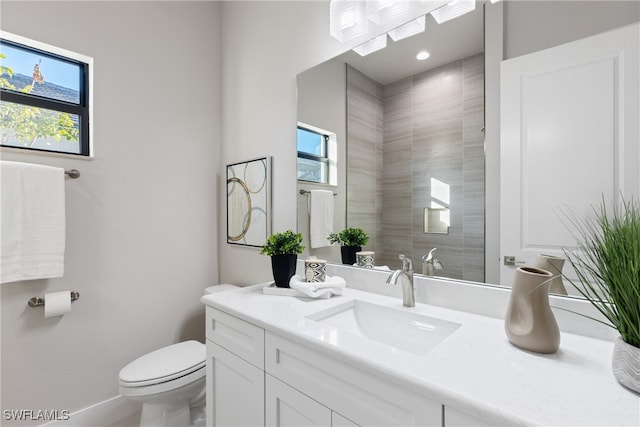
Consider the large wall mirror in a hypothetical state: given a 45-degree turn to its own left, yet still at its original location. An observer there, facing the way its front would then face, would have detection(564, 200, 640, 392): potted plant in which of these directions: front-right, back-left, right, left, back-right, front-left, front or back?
front-left

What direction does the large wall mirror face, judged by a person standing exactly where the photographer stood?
facing the viewer and to the left of the viewer

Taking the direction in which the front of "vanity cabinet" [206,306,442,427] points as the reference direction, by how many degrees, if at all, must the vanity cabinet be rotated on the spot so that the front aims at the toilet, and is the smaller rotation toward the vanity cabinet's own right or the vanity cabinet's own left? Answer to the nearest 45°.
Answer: approximately 90° to the vanity cabinet's own right

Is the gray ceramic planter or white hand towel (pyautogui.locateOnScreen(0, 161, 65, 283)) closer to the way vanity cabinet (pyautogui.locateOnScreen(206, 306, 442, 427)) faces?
the white hand towel

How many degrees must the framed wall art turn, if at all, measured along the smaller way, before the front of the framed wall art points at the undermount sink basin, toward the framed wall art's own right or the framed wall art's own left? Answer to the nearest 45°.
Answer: approximately 90° to the framed wall art's own left

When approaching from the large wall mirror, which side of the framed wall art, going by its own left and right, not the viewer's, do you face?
left

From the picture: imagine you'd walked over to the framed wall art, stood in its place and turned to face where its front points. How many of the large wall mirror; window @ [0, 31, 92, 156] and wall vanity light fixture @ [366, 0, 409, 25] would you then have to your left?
2

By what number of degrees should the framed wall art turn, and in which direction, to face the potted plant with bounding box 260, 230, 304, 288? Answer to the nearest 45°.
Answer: approximately 45° to its left

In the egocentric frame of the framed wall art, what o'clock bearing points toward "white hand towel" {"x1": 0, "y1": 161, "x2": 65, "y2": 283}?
The white hand towel is roughly at 1 o'clock from the framed wall art.

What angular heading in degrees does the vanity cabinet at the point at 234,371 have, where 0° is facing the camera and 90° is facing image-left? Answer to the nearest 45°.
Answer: approximately 45°

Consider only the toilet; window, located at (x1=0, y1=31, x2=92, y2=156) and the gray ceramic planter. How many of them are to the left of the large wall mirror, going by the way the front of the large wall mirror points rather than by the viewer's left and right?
1
